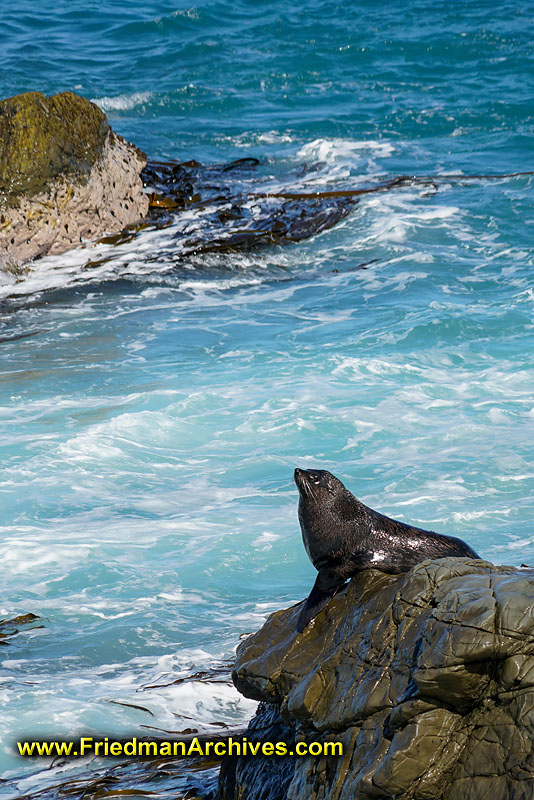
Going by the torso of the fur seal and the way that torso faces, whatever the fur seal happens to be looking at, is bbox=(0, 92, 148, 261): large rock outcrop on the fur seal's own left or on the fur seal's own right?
on the fur seal's own right

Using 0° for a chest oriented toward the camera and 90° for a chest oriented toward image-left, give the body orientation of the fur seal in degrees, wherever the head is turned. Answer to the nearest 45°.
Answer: approximately 90°
